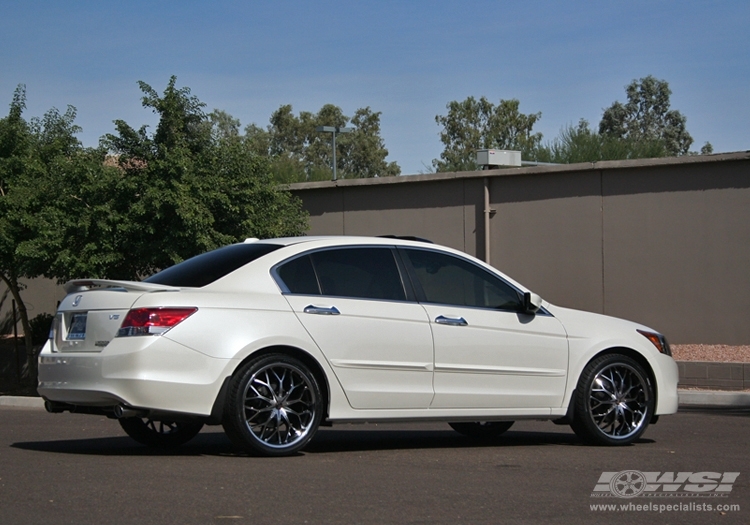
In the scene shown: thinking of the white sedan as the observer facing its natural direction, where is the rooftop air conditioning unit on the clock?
The rooftop air conditioning unit is roughly at 11 o'clock from the white sedan.

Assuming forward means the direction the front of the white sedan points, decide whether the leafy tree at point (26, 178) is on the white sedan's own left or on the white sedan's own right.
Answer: on the white sedan's own left

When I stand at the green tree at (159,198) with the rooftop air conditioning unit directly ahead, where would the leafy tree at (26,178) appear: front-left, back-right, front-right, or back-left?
back-left

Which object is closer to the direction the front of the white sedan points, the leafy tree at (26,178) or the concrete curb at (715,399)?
the concrete curb

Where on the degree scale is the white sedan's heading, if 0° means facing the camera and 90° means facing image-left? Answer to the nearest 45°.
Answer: approximately 225°

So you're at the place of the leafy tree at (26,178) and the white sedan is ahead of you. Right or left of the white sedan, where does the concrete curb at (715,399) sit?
left

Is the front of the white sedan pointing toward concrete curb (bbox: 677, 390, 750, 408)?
yes
